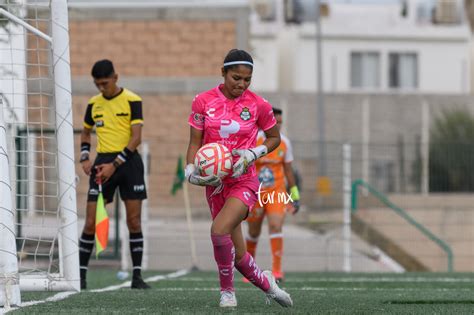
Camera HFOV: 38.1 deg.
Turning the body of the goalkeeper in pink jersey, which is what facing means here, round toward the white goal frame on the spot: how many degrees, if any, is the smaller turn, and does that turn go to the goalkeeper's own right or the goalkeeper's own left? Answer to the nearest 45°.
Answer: approximately 135° to the goalkeeper's own right

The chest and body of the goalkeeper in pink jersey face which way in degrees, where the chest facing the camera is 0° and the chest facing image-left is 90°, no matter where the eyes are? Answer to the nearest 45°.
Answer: approximately 0°

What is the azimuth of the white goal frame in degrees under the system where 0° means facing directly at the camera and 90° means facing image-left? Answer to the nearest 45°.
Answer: approximately 270°

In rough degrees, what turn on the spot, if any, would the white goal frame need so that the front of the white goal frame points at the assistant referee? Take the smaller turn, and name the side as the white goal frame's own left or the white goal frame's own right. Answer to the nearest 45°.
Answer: approximately 45° to the white goal frame's own left

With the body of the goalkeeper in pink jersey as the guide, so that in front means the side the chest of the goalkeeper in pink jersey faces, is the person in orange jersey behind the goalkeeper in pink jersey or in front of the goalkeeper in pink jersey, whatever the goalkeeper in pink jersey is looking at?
behind

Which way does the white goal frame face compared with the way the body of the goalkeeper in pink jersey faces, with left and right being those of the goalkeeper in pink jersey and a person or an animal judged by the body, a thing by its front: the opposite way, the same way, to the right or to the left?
to the left

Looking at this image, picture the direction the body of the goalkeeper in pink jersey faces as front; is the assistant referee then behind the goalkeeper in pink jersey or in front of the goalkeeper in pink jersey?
behind
